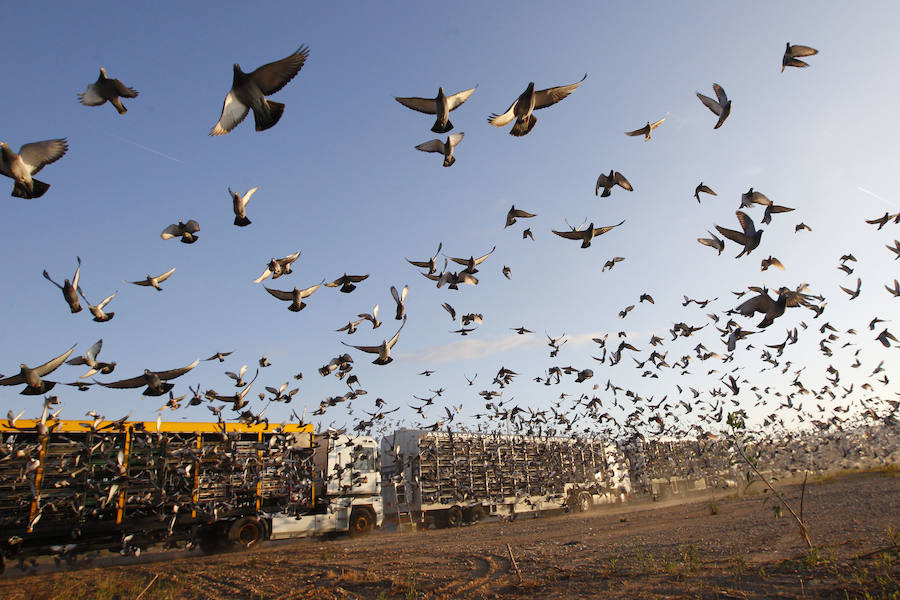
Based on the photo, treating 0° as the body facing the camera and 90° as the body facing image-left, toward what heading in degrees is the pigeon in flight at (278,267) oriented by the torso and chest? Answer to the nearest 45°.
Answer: approximately 45°

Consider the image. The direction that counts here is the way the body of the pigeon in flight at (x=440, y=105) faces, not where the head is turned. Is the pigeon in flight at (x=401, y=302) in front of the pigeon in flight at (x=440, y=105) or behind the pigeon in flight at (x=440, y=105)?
behind

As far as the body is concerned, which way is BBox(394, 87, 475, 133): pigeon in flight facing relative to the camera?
toward the camera
